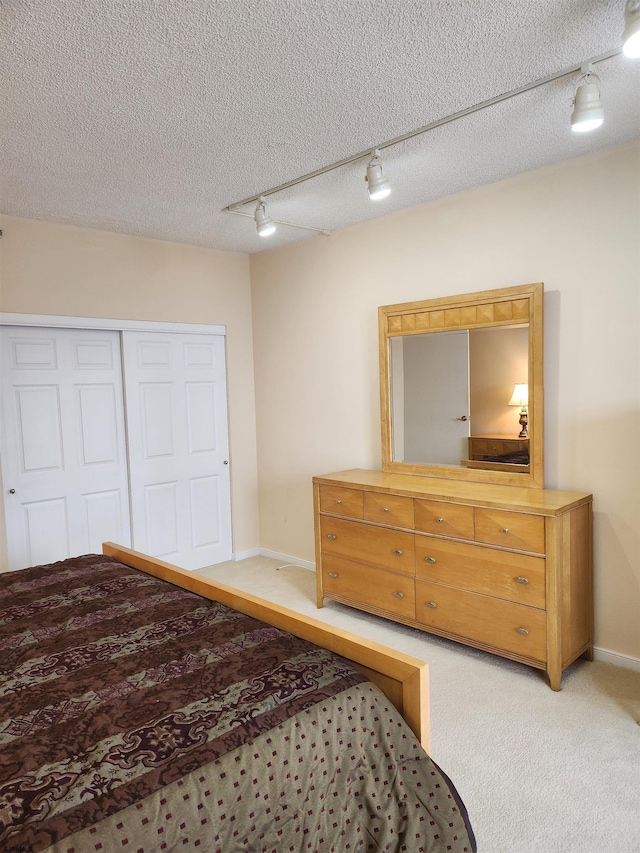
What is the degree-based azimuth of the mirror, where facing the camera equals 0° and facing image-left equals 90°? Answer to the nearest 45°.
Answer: approximately 45°

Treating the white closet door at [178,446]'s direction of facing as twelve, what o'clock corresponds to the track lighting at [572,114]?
The track lighting is roughly at 11 o'clock from the white closet door.

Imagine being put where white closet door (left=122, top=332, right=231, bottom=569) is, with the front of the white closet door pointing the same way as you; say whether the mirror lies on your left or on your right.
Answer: on your left

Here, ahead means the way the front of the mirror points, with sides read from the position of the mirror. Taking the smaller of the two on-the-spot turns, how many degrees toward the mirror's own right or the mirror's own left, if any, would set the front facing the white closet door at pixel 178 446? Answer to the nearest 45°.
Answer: approximately 45° to the mirror's own right

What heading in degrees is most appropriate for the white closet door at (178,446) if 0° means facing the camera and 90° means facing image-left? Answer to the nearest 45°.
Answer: approximately 0°

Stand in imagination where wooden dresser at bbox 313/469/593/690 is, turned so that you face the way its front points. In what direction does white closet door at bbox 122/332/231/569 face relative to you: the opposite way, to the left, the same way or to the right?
to the left
